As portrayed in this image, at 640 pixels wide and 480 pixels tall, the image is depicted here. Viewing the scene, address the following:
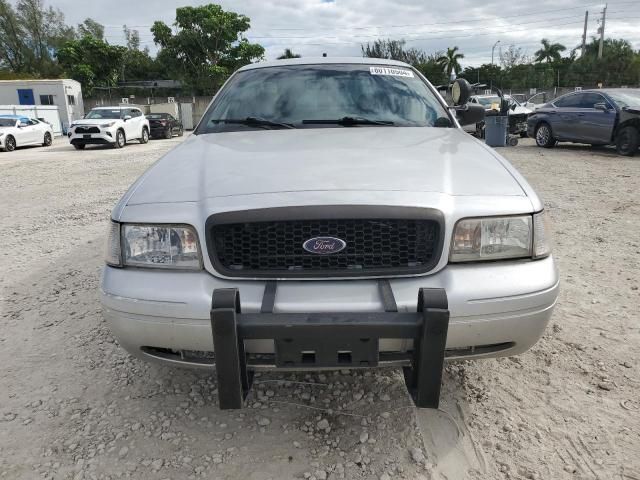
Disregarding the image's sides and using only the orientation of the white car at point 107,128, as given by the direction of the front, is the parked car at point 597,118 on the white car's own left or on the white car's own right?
on the white car's own left

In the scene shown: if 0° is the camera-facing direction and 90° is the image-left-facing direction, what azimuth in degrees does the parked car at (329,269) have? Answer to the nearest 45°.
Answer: approximately 0°

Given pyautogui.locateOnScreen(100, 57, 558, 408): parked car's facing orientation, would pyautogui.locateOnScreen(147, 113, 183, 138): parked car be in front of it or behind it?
behind

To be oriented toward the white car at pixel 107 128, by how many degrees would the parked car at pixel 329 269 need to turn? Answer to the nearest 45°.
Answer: approximately 135° to its right

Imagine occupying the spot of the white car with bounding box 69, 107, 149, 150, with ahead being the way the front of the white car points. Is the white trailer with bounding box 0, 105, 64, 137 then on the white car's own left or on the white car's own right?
on the white car's own right

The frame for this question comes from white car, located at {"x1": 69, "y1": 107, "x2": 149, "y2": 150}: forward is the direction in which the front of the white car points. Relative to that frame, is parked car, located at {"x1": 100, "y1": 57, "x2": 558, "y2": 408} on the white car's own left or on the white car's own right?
on the white car's own left

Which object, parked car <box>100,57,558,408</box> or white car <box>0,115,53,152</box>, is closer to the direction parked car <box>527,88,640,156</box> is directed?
the parked car

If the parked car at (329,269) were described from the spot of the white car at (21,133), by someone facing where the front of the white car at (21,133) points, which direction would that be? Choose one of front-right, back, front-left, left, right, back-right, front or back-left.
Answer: front-left

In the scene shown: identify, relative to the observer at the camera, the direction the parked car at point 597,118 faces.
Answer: facing the viewer and to the right of the viewer

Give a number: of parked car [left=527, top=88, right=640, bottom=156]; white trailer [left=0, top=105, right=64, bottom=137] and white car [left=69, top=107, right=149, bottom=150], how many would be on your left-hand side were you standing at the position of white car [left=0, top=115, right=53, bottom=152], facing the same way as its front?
2
